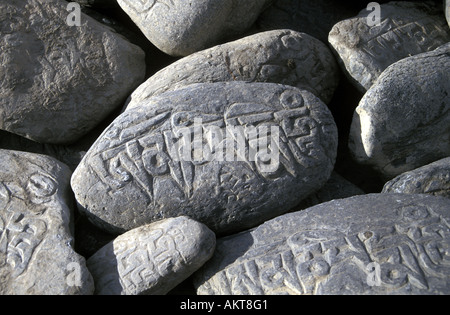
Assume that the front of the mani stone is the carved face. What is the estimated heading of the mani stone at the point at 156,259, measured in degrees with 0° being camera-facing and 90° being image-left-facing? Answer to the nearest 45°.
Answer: approximately 0°

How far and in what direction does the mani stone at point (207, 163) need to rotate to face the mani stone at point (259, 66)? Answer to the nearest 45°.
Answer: approximately 135° to its left

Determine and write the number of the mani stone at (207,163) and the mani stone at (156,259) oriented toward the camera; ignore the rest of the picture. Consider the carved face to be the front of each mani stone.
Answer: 2

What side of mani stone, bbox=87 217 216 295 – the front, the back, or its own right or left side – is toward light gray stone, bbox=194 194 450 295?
left

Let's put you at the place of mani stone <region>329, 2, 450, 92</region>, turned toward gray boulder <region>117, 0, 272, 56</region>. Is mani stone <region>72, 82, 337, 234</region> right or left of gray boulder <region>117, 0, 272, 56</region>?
left

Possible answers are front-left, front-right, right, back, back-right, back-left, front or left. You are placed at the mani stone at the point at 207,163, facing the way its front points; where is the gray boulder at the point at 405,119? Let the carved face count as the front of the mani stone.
left

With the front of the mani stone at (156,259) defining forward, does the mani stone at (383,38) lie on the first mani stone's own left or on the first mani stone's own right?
on the first mani stone's own left

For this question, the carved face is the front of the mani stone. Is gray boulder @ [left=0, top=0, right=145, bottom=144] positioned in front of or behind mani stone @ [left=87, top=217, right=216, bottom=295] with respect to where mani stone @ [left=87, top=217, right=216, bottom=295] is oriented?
behind

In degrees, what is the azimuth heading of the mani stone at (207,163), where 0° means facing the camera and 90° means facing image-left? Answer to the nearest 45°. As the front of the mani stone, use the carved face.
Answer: approximately 0°
